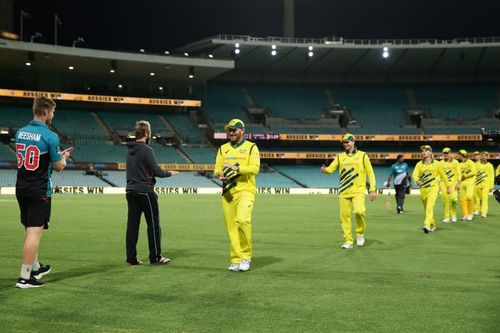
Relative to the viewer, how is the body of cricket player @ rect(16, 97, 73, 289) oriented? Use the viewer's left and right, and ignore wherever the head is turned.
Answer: facing away from the viewer and to the right of the viewer

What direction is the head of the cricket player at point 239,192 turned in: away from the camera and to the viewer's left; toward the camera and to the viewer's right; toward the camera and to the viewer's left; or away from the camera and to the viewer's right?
toward the camera and to the viewer's left

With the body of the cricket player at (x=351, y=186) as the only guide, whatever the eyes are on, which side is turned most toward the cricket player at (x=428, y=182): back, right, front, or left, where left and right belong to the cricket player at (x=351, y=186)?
back

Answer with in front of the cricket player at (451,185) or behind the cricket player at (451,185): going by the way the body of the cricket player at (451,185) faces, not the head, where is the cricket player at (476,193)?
behind

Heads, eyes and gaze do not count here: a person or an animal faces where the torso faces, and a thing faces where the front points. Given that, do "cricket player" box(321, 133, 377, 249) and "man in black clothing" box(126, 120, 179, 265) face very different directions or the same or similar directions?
very different directions

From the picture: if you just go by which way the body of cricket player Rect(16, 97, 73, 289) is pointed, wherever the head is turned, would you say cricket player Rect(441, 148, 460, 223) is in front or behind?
in front

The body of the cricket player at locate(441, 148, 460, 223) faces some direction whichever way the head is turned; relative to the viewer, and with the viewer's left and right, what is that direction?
facing the viewer and to the left of the viewer

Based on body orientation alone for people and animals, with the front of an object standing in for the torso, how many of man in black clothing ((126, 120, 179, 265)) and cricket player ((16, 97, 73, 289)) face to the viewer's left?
0

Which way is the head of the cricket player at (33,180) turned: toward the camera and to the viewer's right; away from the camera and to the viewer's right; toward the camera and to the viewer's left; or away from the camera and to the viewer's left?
away from the camera and to the viewer's right

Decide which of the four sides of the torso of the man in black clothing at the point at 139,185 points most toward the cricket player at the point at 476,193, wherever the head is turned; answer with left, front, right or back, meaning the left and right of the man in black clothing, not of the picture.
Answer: front

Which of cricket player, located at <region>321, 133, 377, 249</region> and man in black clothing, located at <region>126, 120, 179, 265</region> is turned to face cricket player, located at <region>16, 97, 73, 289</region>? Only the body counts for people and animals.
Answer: cricket player, located at <region>321, 133, 377, 249</region>

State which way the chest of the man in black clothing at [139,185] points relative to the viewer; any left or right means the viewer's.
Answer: facing away from the viewer and to the right of the viewer

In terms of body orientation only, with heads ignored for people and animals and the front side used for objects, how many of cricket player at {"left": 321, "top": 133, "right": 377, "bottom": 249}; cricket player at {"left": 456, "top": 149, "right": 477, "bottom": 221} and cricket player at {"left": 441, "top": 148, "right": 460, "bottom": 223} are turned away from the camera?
0

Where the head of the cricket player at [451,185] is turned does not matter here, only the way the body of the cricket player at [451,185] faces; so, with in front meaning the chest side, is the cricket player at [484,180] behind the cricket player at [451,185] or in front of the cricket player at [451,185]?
behind

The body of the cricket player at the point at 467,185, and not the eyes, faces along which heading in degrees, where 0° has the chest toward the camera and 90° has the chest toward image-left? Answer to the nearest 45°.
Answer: approximately 45°

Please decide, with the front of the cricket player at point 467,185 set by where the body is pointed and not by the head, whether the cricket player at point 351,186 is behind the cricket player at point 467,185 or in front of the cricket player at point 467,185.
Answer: in front
